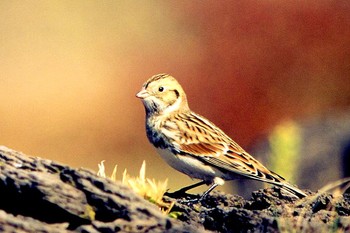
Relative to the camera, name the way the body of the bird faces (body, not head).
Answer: to the viewer's left
